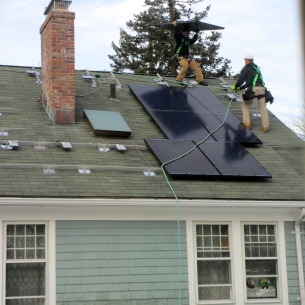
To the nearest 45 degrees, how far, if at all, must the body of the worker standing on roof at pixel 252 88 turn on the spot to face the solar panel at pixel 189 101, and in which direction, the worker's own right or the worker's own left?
approximately 45° to the worker's own left

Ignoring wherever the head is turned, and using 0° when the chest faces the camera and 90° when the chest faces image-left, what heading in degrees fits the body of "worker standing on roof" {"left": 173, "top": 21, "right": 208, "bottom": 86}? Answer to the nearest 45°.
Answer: approximately 315°

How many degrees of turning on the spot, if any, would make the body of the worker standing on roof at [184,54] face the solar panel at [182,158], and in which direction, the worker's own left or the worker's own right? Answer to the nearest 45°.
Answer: approximately 45° to the worker's own right

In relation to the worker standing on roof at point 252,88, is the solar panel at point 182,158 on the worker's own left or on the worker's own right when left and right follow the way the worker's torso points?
on the worker's own left

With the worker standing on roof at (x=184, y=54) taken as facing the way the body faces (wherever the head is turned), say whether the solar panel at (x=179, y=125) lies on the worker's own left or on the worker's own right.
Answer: on the worker's own right

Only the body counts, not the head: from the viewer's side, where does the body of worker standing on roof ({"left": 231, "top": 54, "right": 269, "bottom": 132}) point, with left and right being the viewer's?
facing away from the viewer and to the left of the viewer

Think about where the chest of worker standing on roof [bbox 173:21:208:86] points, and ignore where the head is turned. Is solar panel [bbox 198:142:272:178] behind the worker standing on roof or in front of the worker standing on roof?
in front

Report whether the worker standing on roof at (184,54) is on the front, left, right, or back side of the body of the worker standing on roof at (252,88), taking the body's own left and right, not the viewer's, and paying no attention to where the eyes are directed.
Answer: front

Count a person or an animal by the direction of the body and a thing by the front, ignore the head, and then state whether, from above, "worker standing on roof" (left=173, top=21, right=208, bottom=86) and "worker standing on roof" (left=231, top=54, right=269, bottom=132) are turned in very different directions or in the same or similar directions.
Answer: very different directions

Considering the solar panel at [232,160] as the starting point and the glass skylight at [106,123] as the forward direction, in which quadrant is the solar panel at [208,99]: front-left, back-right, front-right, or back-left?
front-right
